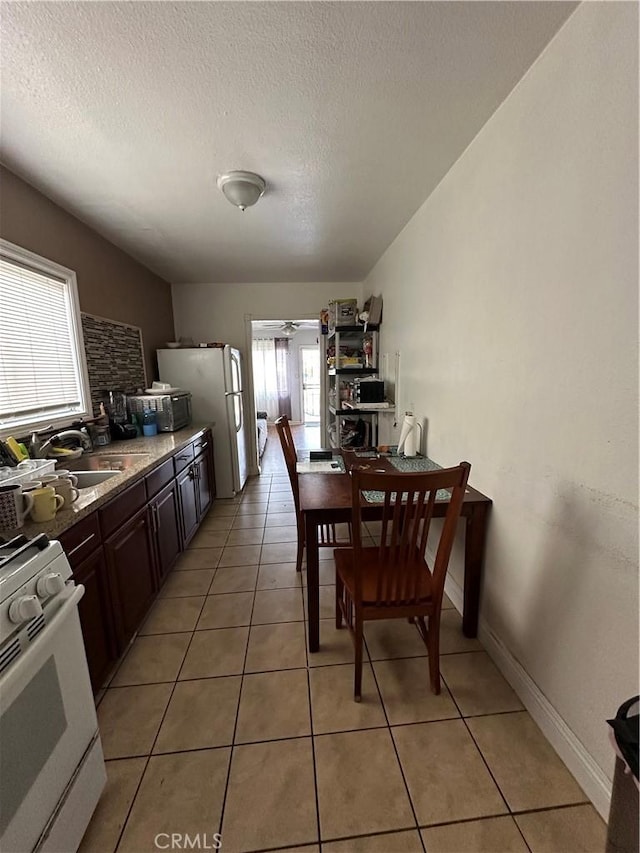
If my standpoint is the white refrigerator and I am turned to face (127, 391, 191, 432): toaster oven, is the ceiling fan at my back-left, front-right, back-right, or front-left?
back-right

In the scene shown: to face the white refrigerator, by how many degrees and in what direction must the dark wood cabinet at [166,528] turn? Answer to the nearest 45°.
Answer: approximately 90° to its left

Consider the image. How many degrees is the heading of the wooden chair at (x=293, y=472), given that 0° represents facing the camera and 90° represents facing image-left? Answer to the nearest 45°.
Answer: approximately 270°

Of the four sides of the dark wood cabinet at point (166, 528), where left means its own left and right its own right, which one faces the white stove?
right

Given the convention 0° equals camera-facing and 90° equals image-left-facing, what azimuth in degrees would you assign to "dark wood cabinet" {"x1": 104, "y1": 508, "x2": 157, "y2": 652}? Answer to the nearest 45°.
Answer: approximately 315°

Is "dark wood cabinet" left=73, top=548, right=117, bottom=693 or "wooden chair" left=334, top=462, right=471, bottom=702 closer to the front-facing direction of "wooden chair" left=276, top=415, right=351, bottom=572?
the wooden chair

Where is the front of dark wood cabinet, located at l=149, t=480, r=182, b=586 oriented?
to the viewer's right

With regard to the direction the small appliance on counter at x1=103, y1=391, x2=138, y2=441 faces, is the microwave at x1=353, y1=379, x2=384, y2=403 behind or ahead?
ahead

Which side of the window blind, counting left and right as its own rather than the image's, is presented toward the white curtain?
left
